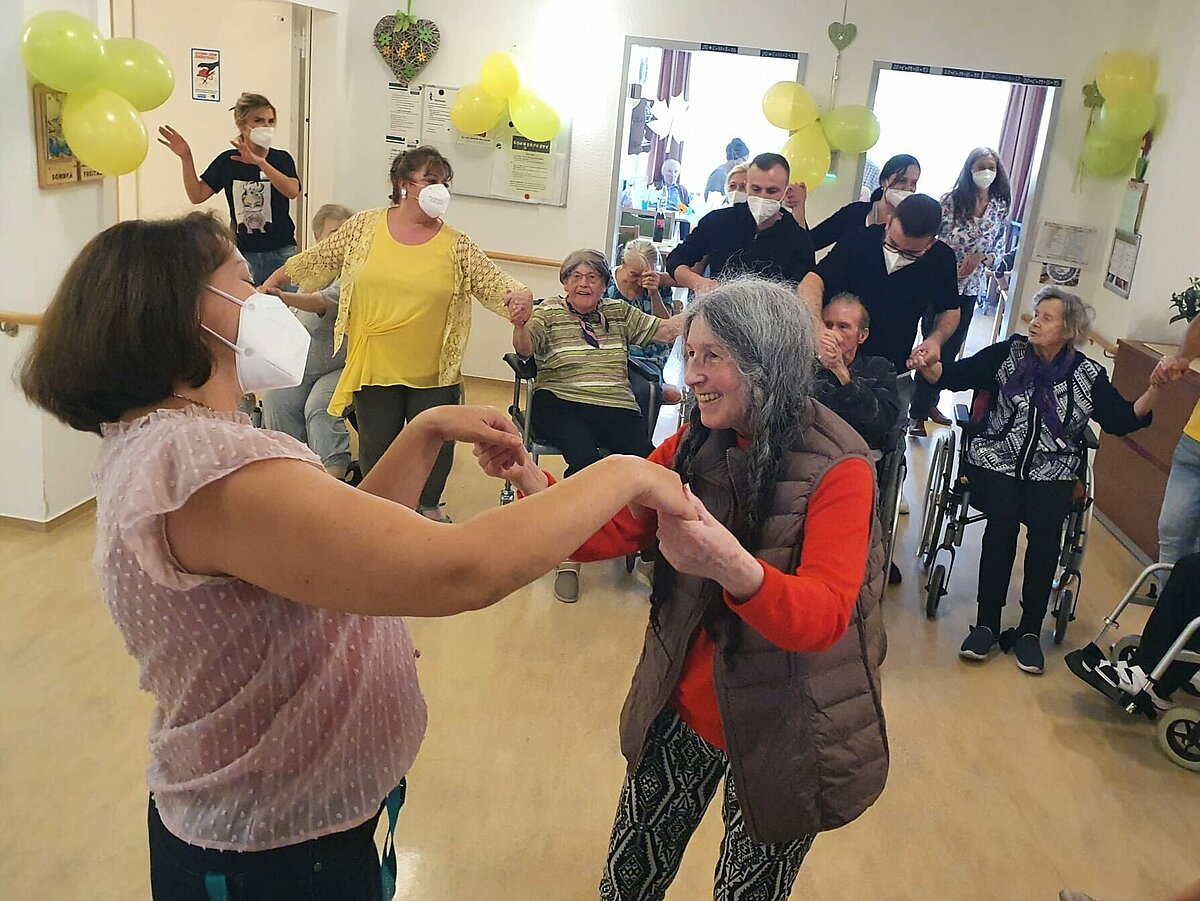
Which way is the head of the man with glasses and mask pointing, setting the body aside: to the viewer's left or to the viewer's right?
to the viewer's left

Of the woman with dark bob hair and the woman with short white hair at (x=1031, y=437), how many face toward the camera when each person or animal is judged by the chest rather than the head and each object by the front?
1

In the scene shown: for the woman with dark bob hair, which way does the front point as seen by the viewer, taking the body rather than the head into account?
to the viewer's right

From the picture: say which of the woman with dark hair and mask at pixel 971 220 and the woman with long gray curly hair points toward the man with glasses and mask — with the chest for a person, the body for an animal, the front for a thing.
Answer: the woman with dark hair and mask

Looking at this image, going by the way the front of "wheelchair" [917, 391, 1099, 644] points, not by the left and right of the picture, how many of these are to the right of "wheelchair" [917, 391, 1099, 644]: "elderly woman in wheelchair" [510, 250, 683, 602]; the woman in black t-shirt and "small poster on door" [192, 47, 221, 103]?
3

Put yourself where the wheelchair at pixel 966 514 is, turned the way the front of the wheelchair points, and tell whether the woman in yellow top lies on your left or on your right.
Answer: on your right

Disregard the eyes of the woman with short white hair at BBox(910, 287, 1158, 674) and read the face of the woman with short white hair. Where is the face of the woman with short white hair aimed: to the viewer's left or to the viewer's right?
to the viewer's left

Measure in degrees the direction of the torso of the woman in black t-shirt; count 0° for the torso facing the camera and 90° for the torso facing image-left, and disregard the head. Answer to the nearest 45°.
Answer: approximately 0°

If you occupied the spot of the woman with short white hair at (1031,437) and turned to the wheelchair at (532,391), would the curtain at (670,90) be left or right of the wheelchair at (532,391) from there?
right
